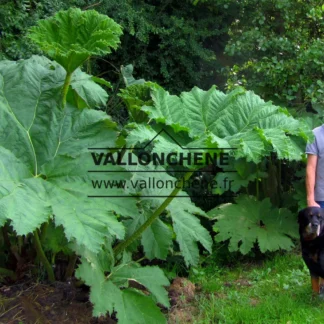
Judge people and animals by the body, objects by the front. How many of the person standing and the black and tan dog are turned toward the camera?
2

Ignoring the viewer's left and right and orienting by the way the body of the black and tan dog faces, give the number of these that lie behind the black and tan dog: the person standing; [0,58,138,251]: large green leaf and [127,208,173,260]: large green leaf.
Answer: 1

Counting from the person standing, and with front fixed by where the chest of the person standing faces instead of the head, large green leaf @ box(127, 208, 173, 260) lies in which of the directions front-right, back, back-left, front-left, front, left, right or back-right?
front-right

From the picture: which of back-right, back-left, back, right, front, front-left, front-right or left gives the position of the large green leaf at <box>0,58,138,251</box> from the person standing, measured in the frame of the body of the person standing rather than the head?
front-right

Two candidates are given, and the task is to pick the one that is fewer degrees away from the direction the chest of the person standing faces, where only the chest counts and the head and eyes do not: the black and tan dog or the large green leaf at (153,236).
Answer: the black and tan dog

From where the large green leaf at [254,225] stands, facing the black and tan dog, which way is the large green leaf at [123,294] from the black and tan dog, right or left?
right

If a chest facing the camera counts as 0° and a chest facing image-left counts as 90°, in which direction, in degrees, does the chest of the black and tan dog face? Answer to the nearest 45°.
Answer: approximately 0°

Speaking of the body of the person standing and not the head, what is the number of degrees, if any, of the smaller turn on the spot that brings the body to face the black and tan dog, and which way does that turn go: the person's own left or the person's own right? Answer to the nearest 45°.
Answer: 0° — they already face it
